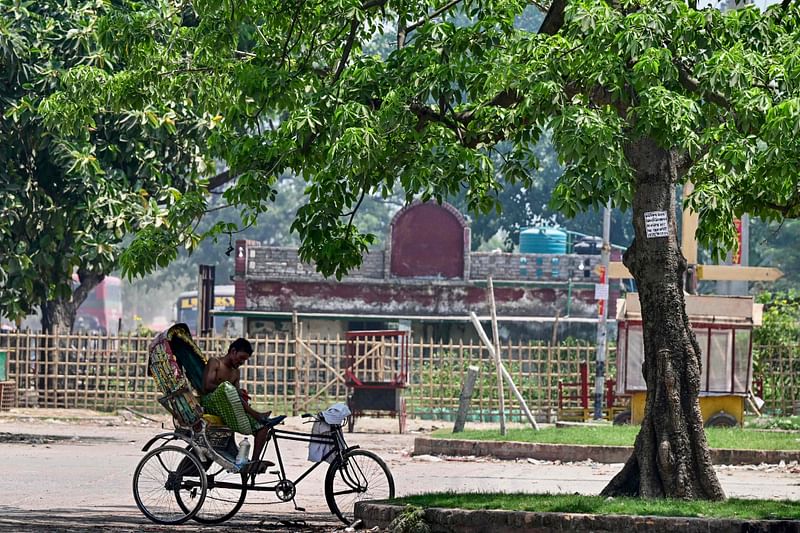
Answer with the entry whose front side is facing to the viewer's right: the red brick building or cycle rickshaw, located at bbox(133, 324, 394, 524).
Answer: the cycle rickshaw

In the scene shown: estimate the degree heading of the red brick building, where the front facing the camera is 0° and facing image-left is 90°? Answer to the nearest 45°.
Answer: approximately 0°

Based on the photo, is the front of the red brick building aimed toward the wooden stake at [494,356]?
yes

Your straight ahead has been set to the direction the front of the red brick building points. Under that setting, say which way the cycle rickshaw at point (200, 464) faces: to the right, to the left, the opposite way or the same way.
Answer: to the left

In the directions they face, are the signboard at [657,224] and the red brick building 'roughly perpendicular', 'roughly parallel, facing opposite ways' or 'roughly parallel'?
roughly parallel

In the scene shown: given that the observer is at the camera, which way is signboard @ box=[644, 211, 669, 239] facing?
facing the viewer

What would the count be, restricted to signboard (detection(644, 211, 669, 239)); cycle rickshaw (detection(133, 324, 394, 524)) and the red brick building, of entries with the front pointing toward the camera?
2

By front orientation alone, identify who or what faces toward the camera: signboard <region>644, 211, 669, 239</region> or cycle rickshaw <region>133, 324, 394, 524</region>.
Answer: the signboard

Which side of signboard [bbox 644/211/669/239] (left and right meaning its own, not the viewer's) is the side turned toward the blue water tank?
back

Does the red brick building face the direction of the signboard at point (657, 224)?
yes

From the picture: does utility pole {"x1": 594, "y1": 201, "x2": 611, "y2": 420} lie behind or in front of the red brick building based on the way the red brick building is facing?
in front

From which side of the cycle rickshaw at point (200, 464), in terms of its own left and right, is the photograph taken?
right

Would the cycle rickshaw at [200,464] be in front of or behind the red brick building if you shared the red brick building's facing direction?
in front

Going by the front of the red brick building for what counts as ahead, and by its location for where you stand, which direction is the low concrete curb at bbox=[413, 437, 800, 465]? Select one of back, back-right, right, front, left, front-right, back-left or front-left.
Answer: front

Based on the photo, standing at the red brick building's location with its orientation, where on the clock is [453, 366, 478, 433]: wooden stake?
The wooden stake is roughly at 12 o'clock from the red brick building.
